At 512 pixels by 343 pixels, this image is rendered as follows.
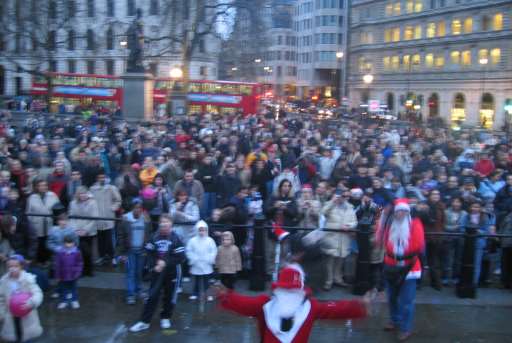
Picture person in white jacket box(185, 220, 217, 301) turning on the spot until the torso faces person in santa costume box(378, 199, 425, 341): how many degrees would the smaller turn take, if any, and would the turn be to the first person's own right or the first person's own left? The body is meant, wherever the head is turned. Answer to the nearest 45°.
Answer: approximately 45° to the first person's own left

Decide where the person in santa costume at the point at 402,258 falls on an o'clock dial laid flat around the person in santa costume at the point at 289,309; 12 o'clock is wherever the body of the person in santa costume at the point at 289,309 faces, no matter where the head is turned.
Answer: the person in santa costume at the point at 402,258 is roughly at 7 o'clock from the person in santa costume at the point at 289,309.

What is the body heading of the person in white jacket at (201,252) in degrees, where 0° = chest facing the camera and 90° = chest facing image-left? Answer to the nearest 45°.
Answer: approximately 0°

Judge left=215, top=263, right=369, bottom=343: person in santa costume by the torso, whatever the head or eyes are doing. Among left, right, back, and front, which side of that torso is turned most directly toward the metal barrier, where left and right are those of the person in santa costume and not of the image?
back

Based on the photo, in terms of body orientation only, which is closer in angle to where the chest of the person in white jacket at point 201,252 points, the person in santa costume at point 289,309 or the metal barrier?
the person in santa costume

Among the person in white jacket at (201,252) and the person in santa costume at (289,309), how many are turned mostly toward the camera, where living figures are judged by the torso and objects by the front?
1

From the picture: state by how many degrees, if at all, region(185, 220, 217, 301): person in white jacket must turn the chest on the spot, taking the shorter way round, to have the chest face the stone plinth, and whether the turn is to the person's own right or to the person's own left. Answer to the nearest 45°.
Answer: approximately 180°

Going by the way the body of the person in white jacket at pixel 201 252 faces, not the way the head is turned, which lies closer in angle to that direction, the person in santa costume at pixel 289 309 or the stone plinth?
the person in santa costume

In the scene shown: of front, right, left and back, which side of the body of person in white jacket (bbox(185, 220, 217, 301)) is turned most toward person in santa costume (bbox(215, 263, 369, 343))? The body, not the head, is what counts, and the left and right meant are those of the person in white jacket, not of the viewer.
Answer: front

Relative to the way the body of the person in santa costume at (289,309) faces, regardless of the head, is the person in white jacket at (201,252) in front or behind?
in front
